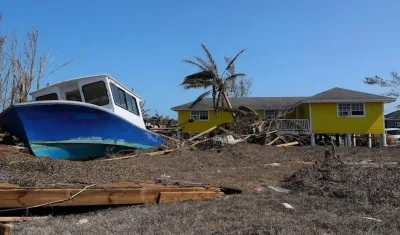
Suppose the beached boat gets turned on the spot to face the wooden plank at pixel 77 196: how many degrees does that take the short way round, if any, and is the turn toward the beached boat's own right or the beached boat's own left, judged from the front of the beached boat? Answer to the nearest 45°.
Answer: approximately 45° to the beached boat's own left

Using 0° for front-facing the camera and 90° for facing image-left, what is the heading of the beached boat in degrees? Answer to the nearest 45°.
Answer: approximately 45°

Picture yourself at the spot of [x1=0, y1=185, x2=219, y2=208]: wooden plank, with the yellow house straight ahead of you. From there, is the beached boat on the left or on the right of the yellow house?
left

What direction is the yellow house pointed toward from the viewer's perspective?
toward the camera

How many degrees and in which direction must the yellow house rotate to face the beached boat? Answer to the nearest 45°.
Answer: approximately 45° to its right

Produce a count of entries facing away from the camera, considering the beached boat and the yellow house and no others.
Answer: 0

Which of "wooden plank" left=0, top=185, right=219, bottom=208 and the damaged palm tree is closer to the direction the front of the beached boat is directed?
the wooden plank

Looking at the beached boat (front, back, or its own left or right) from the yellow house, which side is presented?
back
